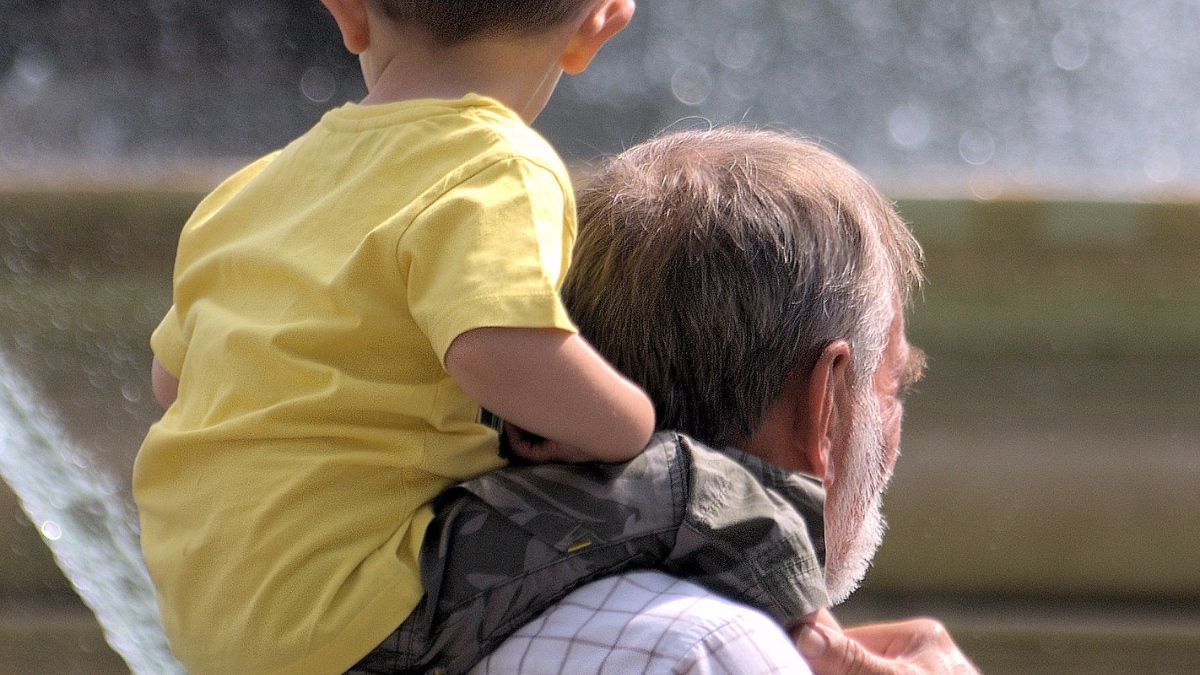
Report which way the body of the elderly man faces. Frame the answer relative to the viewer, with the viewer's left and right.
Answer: facing away from the viewer and to the right of the viewer

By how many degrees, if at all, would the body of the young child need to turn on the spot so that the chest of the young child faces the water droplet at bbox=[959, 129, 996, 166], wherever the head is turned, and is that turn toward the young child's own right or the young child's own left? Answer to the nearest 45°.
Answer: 0° — they already face it

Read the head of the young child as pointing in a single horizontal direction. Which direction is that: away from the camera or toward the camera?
away from the camera

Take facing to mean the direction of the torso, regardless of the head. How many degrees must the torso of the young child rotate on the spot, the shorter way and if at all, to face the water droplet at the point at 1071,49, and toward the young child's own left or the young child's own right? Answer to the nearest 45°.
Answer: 0° — they already face it

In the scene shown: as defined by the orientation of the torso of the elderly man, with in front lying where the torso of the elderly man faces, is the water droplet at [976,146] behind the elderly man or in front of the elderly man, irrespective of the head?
in front

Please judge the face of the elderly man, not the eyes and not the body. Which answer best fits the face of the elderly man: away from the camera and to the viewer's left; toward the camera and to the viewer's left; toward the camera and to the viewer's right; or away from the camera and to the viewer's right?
away from the camera and to the viewer's right

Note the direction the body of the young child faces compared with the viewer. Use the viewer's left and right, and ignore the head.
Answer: facing away from the viewer and to the right of the viewer
